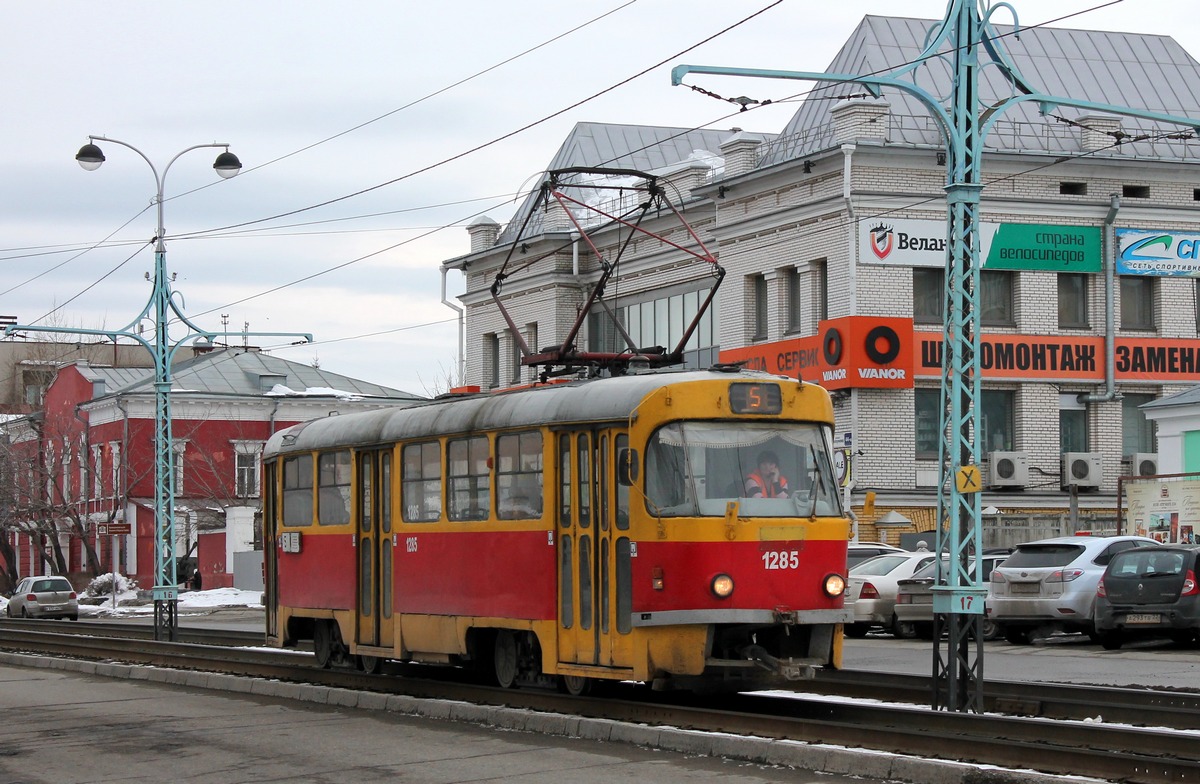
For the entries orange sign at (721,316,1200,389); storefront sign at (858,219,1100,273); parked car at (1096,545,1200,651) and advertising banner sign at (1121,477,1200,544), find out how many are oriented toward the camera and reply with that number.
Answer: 3

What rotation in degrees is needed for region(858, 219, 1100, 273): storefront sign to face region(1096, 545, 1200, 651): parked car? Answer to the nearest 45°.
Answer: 0° — it already faces it

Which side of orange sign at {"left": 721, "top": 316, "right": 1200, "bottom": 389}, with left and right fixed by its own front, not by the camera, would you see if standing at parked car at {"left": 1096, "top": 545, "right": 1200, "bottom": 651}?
front

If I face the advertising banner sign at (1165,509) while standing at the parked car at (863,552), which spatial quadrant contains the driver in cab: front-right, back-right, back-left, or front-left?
back-right

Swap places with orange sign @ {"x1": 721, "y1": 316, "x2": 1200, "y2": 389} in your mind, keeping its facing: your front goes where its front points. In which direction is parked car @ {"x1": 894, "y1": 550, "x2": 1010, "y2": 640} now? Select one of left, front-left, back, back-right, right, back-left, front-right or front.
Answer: front

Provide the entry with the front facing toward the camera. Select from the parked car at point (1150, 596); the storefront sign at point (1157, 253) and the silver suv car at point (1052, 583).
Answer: the storefront sign

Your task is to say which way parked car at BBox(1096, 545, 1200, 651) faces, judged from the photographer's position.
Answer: facing away from the viewer and to the right of the viewer

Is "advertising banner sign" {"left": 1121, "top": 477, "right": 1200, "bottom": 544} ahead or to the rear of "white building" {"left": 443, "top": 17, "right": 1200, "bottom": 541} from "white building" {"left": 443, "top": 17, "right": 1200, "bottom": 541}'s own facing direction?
ahead

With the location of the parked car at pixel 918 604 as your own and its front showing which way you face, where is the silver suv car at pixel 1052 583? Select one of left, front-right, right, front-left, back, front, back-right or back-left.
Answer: right

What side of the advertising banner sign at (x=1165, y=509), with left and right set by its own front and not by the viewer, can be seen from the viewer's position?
front

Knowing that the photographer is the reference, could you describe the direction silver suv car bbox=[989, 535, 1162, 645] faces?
facing away from the viewer and to the right of the viewer

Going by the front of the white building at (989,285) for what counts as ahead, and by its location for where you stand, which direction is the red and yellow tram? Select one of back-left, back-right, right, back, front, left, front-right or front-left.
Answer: front

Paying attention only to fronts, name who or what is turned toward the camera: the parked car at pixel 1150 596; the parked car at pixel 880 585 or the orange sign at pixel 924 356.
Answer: the orange sign

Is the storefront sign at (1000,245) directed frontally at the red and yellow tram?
yes

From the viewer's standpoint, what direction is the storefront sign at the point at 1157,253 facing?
toward the camera

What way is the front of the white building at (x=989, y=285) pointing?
toward the camera

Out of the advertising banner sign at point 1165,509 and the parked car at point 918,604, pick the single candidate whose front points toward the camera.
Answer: the advertising banner sign

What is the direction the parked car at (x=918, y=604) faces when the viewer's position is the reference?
facing away from the viewer and to the right of the viewer

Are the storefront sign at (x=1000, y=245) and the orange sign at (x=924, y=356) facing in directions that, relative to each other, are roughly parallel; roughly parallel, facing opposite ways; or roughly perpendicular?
roughly parallel
